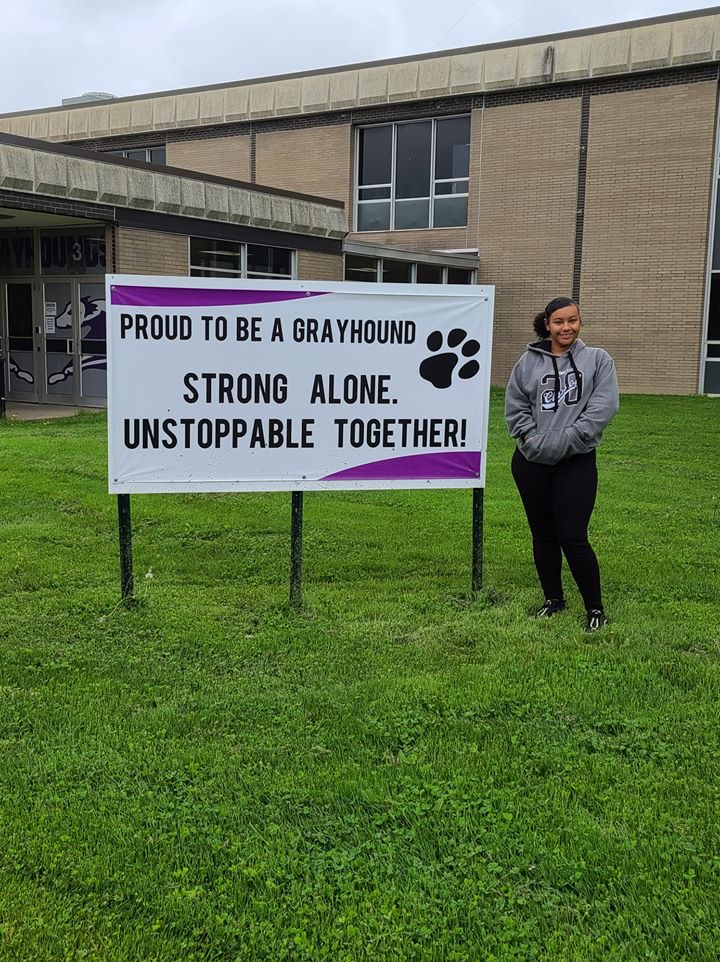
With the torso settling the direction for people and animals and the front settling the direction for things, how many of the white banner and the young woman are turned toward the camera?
2

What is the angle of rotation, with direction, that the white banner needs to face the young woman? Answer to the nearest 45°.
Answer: approximately 90° to its left

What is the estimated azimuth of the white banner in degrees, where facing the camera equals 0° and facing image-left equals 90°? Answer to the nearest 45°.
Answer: approximately 0°

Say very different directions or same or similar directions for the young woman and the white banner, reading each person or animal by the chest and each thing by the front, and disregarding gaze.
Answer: same or similar directions

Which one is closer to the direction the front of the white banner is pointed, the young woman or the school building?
the young woman

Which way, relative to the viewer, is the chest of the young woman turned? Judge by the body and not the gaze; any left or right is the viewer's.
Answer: facing the viewer

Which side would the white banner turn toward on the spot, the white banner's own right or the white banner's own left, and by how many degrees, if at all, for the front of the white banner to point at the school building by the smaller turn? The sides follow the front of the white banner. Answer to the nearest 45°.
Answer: approximately 180°

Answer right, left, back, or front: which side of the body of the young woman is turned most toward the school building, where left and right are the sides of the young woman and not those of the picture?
back

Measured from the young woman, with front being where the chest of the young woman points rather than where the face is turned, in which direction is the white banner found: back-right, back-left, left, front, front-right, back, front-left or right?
right
